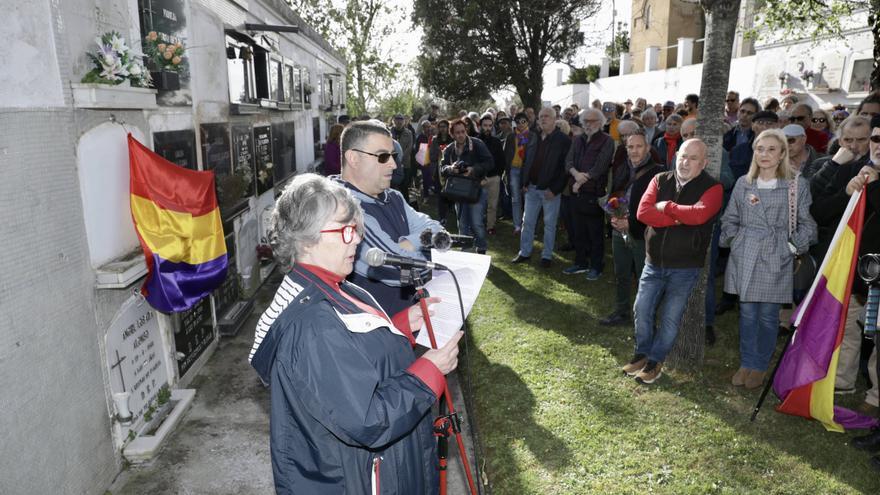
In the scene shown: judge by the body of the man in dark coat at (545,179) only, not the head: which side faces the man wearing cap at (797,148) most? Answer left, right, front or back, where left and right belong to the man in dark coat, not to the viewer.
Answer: left

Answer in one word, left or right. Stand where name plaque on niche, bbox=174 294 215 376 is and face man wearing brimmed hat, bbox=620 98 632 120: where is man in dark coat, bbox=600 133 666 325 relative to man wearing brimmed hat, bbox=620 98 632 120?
right

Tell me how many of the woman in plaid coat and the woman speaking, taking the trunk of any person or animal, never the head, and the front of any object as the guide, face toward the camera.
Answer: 1

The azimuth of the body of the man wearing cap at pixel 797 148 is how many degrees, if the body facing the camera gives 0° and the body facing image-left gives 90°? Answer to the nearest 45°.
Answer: approximately 45°

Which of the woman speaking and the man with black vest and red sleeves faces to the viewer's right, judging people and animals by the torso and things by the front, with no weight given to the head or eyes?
the woman speaking

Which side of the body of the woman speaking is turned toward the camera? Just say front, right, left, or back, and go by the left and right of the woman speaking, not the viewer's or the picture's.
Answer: right

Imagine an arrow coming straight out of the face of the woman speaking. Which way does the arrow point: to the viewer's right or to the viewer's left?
to the viewer's right

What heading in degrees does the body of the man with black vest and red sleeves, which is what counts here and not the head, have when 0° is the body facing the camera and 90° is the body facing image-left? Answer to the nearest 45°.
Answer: approximately 45°

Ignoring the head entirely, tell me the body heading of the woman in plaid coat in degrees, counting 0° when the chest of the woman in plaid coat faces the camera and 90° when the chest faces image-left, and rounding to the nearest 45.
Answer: approximately 0°

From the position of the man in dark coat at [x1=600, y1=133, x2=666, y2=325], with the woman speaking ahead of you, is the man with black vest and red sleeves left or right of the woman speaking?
left

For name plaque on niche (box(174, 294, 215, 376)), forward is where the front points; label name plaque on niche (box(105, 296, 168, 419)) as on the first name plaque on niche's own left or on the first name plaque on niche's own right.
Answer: on the first name plaque on niche's own right

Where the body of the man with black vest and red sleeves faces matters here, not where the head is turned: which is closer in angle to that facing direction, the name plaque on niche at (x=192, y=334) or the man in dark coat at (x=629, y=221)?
the name plaque on niche

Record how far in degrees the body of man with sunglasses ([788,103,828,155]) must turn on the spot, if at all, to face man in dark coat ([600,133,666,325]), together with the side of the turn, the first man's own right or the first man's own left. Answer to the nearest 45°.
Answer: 0° — they already face them

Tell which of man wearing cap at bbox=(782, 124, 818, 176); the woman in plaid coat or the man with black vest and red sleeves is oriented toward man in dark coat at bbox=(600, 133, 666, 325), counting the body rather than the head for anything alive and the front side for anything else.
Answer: the man wearing cap
